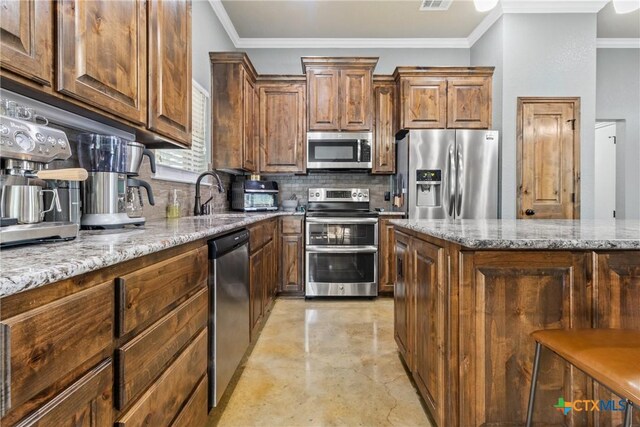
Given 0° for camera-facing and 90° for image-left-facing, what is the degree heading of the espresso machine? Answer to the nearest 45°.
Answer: approximately 315°

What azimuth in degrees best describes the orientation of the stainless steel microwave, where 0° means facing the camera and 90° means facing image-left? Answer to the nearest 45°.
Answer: approximately 0°

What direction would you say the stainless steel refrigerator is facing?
toward the camera

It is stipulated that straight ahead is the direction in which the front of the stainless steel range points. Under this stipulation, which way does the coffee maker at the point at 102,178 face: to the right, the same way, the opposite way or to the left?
to the left

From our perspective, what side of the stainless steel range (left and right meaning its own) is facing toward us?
front

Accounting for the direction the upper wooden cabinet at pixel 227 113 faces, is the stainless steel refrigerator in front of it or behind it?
in front

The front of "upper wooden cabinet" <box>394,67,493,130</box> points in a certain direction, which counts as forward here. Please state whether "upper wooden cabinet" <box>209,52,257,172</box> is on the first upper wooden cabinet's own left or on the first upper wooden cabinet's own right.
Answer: on the first upper wooden cabinet's own right

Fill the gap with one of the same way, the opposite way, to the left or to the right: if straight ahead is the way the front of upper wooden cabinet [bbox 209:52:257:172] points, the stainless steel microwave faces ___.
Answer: to the right

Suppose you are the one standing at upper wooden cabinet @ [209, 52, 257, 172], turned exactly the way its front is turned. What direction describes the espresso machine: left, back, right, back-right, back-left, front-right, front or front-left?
right

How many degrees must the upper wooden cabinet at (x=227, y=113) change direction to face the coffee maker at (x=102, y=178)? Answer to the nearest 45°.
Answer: approximately 90° to its right

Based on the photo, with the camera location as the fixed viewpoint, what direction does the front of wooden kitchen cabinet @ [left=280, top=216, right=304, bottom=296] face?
facing the viewer
